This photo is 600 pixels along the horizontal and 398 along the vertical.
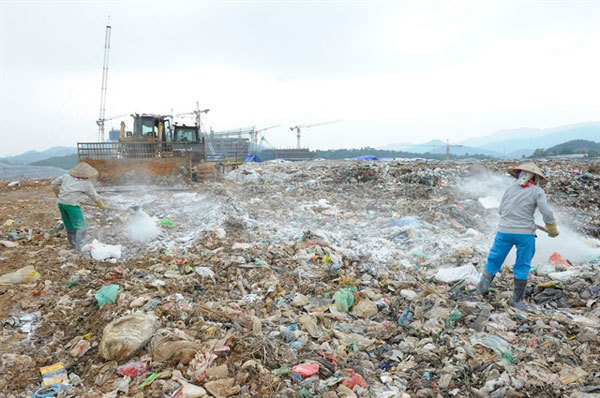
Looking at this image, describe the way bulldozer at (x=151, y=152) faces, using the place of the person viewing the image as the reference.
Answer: facing the viewer and to the left of the viewer

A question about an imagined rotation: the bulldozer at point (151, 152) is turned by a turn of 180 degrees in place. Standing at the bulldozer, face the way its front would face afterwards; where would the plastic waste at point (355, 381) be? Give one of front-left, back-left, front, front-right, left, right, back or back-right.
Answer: back-right

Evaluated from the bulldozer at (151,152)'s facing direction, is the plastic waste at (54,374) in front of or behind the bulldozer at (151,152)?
in front

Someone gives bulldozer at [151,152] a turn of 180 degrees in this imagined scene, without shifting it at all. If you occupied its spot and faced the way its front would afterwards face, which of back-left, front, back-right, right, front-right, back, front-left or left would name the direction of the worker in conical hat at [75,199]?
back-right

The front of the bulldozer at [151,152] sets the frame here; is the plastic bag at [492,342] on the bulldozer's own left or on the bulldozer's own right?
on the bulldozer's own left

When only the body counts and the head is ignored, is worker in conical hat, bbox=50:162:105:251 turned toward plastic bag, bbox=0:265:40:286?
no

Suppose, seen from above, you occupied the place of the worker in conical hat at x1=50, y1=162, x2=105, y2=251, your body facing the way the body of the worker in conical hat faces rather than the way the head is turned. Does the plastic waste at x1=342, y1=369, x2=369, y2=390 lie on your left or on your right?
on your right

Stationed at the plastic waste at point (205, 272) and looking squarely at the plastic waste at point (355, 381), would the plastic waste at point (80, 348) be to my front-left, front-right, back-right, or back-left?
front-right

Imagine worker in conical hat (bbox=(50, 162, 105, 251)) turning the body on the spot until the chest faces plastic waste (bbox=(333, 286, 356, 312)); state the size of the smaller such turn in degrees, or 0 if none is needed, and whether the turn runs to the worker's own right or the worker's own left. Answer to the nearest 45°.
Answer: approximately 90° to the worker's own right

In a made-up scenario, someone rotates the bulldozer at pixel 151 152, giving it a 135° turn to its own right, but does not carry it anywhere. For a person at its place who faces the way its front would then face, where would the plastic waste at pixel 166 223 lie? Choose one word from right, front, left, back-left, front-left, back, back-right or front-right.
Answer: back

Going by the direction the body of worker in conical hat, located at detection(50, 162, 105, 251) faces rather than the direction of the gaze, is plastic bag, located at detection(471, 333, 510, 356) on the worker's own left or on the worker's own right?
on the worker's own right

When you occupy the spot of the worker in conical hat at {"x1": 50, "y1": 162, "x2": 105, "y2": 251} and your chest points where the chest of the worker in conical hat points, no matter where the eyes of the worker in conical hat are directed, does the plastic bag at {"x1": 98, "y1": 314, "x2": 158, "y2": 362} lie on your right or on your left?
on your right

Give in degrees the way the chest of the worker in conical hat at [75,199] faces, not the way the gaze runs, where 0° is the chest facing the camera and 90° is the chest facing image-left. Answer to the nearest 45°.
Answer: approximately 225°
